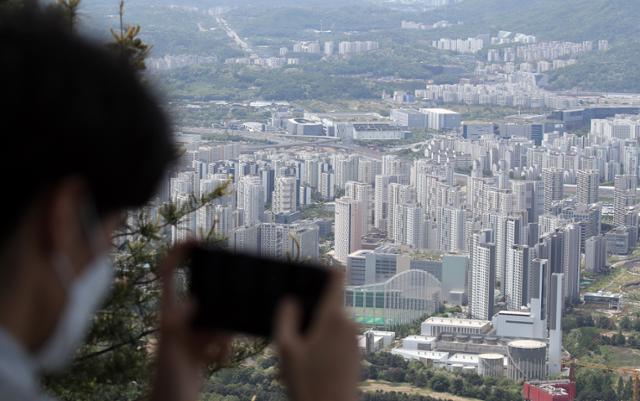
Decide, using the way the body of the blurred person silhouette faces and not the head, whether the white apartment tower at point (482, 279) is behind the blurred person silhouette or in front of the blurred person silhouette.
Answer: in front

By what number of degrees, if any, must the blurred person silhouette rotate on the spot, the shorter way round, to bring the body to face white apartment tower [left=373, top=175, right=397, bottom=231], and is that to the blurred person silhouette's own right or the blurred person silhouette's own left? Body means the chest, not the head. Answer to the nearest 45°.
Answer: approximately 45° to the blurred person silhouette's own left

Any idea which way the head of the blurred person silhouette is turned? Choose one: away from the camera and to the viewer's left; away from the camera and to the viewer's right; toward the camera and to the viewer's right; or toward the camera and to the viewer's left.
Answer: away from the camera and to the viewer's right

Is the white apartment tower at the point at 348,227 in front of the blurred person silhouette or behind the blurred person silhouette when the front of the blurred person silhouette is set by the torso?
in front

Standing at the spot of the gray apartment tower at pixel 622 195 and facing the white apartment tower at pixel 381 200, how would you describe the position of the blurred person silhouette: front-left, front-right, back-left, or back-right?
front-left

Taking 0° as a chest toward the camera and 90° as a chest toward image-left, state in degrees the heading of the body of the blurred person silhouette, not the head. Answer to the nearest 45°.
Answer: approximately 225°

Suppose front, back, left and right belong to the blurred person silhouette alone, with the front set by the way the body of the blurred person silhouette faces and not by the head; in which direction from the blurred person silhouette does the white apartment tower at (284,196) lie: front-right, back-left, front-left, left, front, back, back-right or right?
front-left

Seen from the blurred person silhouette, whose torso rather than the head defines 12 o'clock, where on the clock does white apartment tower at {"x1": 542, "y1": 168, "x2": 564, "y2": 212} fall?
The white apartment tower is roughly at 11 o'clock from the blurred person silhouette.
